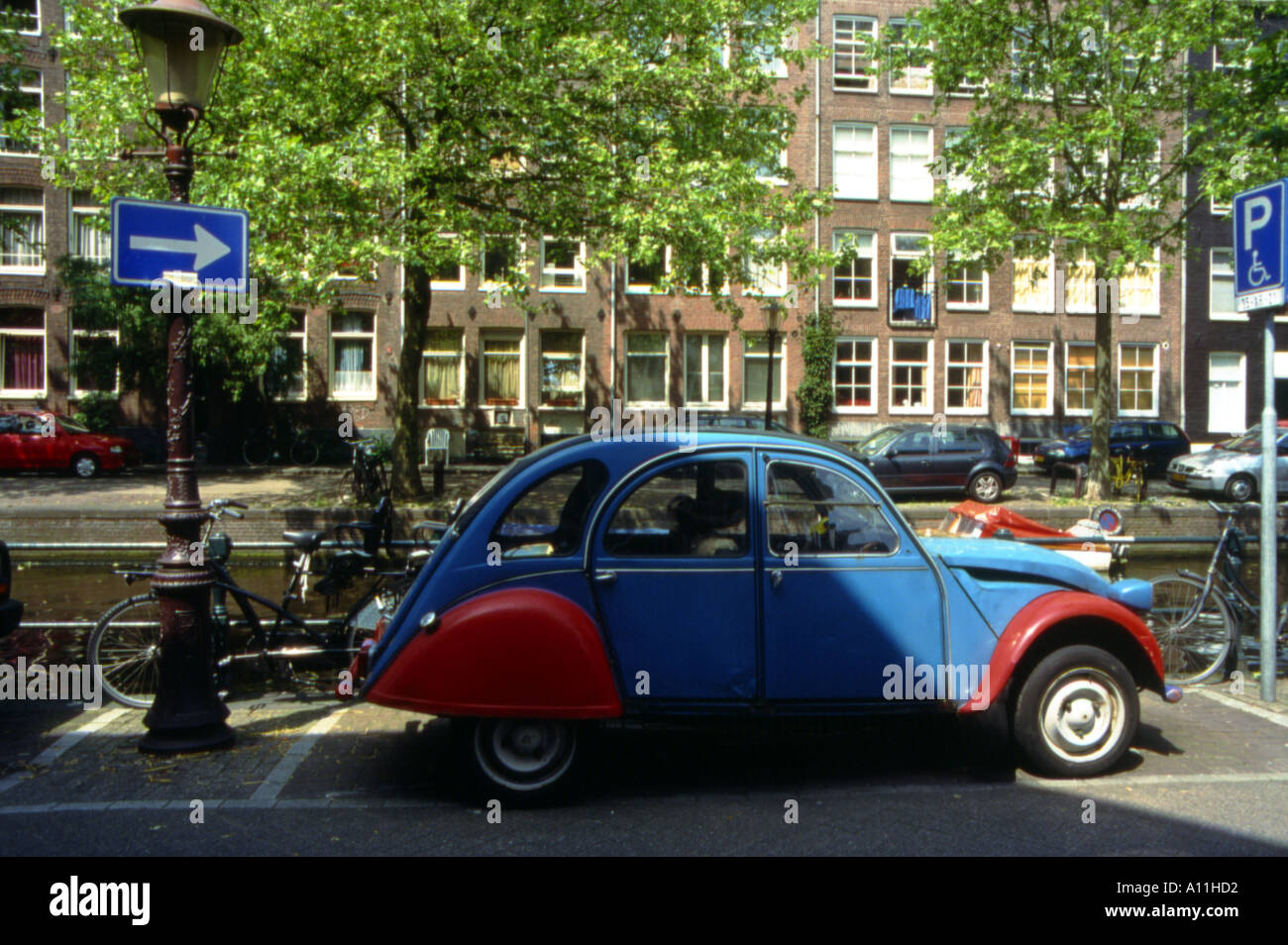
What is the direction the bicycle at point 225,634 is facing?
to the viewer's left

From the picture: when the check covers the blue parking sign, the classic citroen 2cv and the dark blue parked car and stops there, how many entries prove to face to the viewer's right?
1

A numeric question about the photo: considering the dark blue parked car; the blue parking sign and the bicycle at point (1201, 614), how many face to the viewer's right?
0

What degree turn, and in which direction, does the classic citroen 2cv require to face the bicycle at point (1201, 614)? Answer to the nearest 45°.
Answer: approximately 45° to its left

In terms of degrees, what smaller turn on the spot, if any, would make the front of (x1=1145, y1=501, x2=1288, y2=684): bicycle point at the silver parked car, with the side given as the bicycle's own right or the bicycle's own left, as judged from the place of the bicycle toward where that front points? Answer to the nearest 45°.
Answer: approximately 90° to the bicycle's own right

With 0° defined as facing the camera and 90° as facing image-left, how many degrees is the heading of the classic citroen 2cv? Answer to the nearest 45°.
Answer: approximately 270°

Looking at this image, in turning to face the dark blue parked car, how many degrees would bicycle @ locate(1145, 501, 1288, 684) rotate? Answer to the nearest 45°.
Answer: approximately 90° to its right

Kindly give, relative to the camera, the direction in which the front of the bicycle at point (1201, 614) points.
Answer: facing to the left of the viewer

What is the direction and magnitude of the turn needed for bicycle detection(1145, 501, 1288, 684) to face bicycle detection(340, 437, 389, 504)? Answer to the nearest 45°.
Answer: approximately 45° to its right

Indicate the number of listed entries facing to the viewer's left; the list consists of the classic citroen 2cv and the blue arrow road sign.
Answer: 0

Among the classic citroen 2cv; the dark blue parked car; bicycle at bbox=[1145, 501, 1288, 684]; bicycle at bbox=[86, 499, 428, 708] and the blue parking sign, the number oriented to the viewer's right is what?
1

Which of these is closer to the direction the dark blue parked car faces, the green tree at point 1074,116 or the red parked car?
the red parked car

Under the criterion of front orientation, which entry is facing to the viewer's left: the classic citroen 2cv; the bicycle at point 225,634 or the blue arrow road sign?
the bicycle

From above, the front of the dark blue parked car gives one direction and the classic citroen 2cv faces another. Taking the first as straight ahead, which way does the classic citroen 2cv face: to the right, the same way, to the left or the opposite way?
the opposite way

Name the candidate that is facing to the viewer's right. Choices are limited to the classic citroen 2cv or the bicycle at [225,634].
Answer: the classic citroen 2cv
